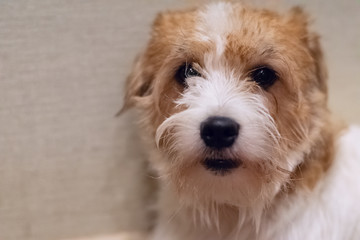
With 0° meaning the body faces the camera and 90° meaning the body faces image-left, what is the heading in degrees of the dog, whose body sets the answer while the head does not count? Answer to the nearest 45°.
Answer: approximately 45°
